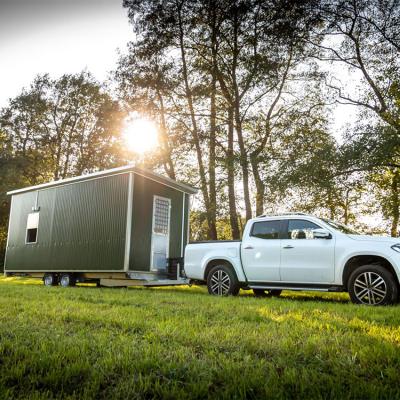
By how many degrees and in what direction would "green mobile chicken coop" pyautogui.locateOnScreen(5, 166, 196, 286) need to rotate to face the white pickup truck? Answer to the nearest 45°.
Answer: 0° — it already faces it

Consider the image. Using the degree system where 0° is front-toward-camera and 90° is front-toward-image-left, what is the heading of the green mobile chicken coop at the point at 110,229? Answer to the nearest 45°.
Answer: approximately 315°

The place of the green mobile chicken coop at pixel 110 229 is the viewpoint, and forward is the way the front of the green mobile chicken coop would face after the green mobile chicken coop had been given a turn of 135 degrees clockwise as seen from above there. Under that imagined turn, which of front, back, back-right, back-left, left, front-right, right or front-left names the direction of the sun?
right
